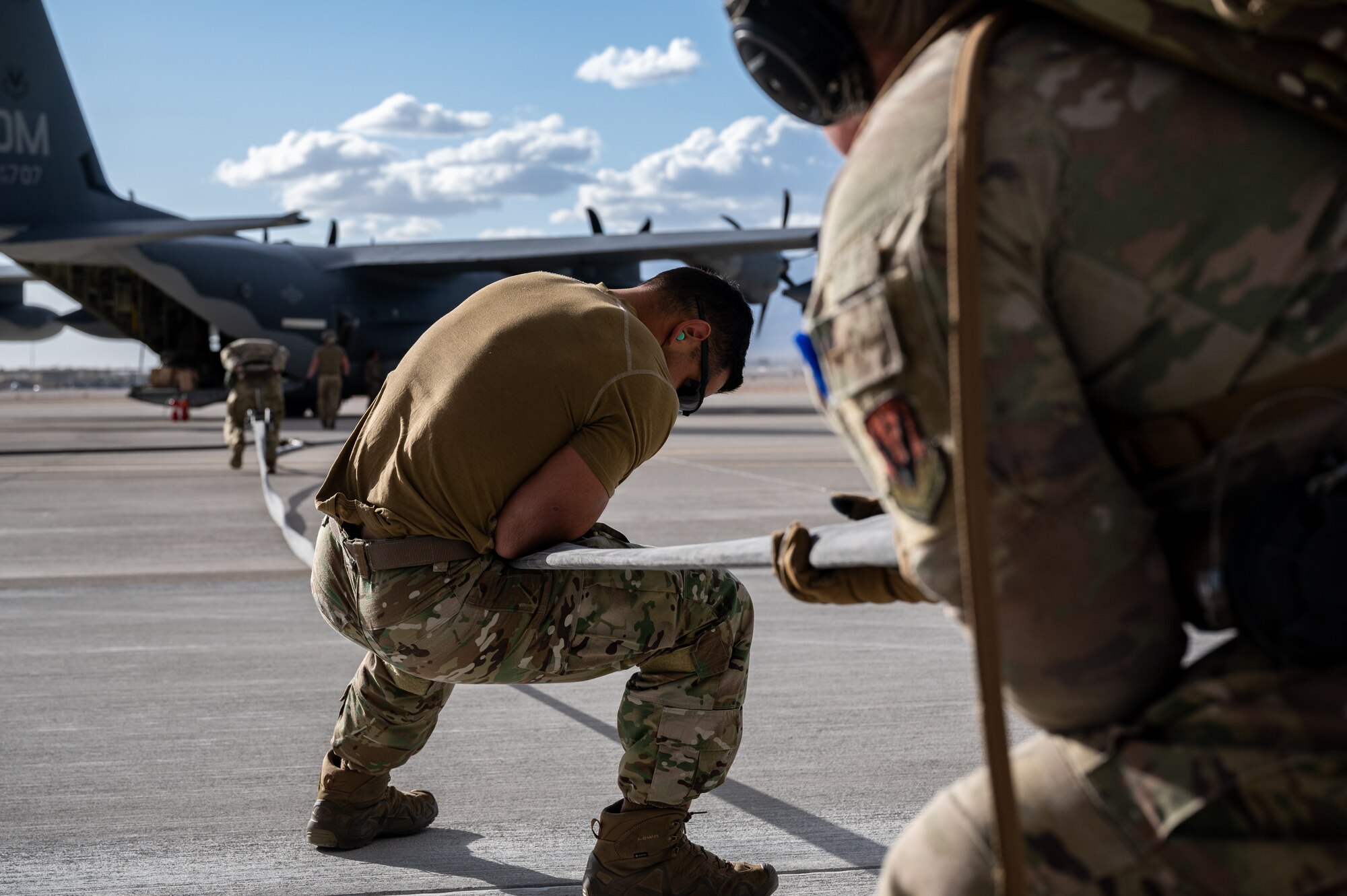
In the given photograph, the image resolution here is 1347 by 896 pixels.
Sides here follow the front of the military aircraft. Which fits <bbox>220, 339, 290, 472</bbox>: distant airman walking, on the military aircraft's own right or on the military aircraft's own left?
on the military aircraft's own right

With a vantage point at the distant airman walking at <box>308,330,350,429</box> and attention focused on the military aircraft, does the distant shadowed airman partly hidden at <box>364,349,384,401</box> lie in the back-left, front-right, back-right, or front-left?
front-right

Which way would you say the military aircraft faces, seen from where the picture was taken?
facing away from the viewer and to the right of the viewer
